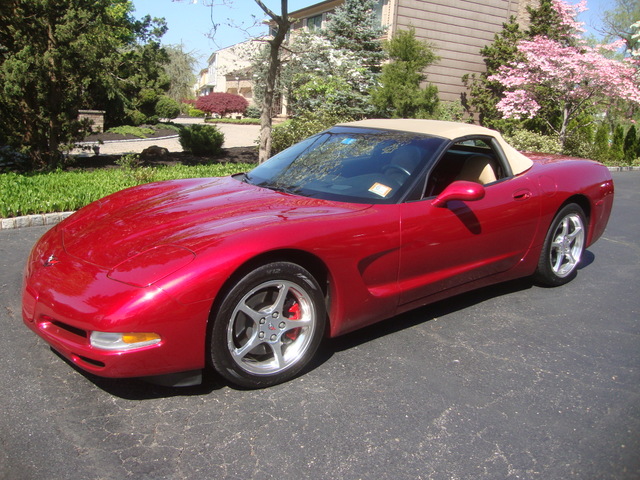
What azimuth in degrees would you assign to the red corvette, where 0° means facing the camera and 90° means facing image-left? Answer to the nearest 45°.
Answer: approximately 45°

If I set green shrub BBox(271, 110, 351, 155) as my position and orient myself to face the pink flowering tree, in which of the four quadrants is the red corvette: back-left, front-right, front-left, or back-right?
back-right

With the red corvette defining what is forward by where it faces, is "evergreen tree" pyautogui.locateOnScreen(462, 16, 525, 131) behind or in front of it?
behind

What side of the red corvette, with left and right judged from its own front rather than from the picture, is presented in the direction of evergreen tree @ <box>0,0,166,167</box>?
right

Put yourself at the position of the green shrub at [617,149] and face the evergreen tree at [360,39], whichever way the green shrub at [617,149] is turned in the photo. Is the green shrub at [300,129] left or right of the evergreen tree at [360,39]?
left

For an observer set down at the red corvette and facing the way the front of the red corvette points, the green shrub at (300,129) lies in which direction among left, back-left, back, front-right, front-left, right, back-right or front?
back-right

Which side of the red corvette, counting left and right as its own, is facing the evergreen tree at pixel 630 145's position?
back

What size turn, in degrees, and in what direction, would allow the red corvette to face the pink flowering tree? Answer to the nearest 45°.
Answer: approximately 180°

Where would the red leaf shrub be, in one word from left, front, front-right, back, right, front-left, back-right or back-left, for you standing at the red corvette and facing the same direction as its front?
back-right

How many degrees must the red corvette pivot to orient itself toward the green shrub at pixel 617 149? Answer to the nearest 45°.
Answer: approximately 180°

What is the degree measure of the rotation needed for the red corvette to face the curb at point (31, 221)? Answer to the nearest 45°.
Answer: approximately 90° to its right

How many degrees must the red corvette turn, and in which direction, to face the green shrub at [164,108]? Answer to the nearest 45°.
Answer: approximately 135° to its right
